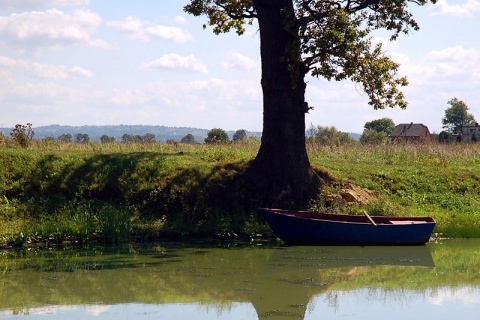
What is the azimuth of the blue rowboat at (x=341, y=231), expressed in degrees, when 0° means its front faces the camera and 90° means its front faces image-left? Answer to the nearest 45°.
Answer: approximately 90°

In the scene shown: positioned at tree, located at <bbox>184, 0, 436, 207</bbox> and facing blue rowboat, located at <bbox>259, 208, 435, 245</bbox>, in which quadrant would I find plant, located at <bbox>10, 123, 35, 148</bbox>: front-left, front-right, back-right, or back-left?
back-right

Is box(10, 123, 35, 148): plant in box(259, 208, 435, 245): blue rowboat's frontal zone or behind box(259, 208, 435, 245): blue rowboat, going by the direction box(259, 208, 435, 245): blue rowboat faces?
frontal zone
